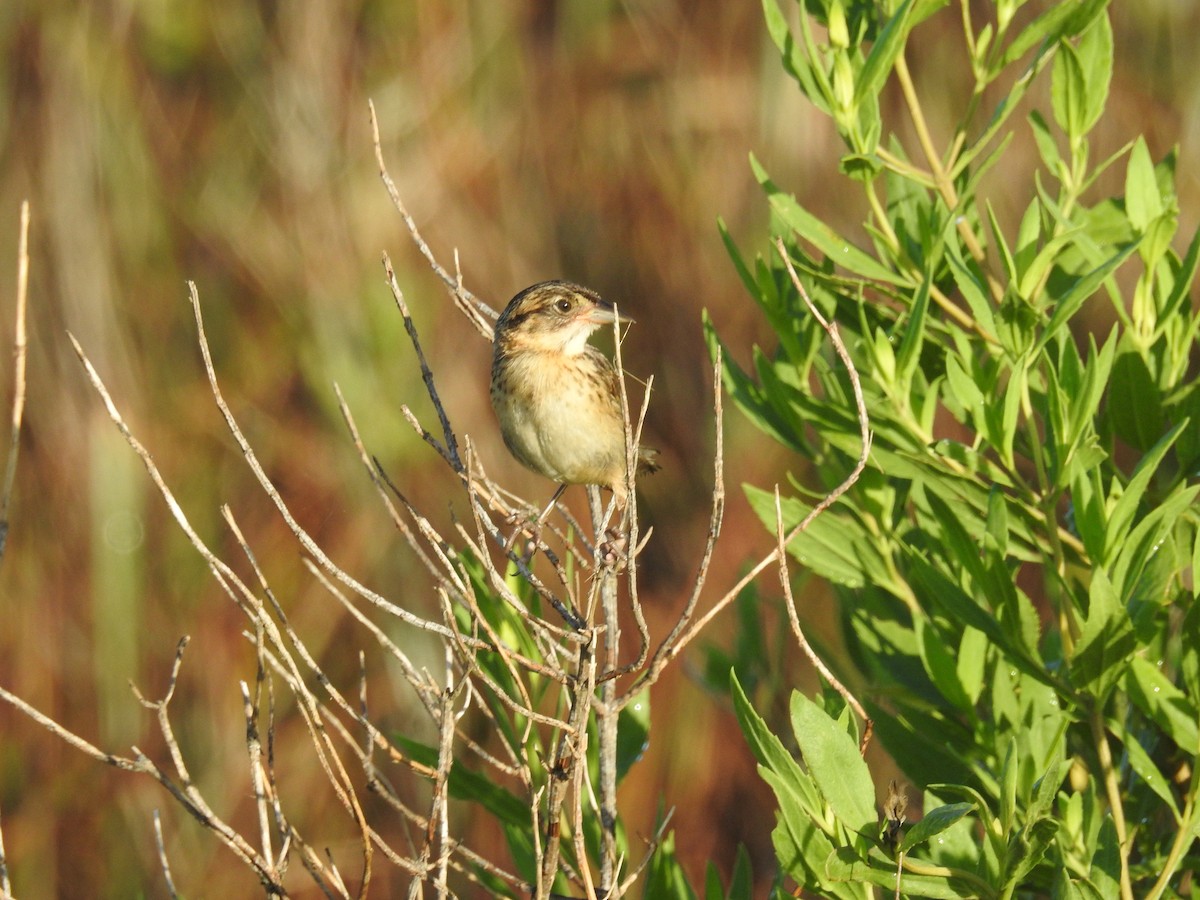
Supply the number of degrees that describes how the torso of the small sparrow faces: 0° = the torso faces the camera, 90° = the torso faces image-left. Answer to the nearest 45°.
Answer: approximately 45°

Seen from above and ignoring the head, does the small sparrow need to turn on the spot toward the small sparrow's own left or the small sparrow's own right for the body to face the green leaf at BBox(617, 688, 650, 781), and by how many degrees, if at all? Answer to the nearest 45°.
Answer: approximately 45° to the small sparrow's own left

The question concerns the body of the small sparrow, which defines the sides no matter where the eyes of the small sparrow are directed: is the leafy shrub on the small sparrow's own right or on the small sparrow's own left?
on the small sparrow's own left

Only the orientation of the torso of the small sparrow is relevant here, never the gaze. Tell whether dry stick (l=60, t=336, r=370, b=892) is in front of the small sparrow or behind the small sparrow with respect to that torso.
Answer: in front
